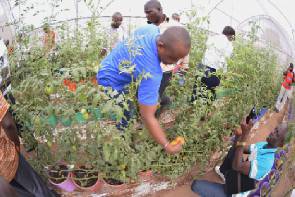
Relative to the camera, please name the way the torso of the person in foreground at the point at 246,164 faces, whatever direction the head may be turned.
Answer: to the viewer's left

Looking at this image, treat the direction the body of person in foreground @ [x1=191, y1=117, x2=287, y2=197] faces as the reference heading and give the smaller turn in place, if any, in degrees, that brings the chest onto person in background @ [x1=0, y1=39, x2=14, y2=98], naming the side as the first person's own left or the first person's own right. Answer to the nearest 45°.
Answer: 0° — they already face them

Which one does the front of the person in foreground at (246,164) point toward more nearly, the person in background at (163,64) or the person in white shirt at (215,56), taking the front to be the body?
the person in background

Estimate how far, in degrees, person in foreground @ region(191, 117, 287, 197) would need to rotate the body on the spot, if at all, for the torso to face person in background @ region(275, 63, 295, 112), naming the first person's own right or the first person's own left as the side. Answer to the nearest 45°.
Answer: approximately 90° to the first person's own right
